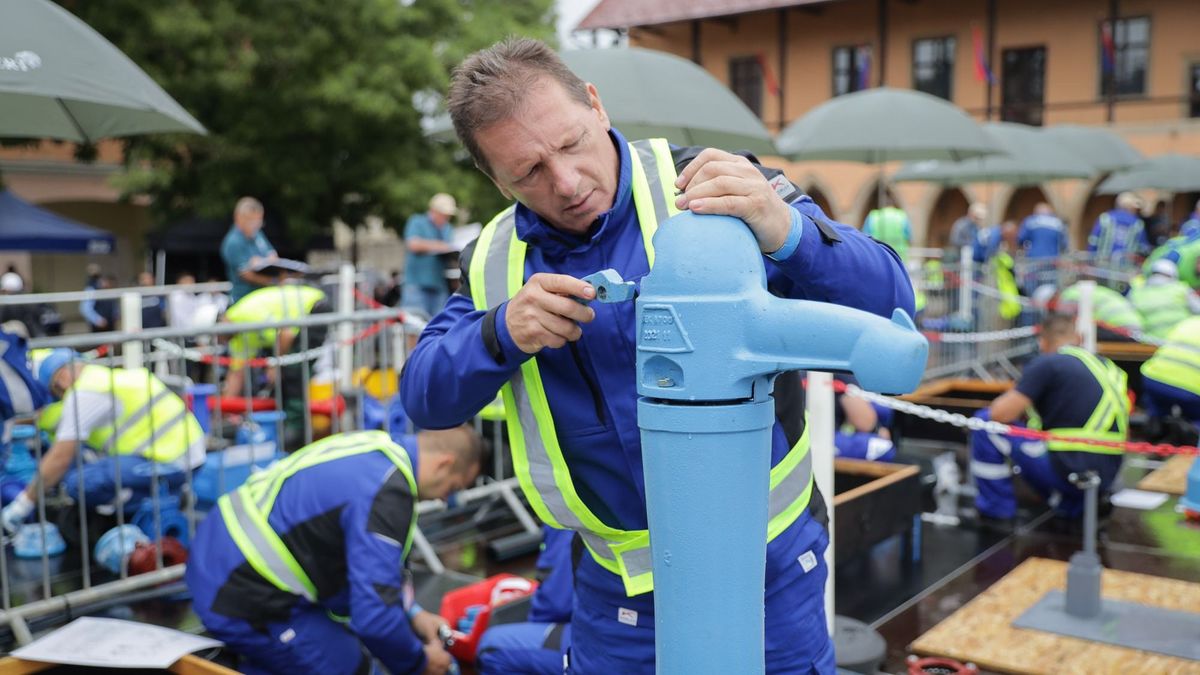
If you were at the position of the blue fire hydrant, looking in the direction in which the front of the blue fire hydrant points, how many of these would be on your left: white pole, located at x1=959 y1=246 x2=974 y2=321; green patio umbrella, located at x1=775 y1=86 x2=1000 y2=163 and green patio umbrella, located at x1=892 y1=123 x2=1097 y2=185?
3

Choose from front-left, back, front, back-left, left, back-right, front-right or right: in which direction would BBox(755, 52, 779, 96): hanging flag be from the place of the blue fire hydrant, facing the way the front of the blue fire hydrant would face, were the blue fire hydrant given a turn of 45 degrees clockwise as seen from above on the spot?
back-left

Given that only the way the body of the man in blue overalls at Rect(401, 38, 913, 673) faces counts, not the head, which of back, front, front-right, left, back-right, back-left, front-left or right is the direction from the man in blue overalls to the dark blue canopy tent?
back-right

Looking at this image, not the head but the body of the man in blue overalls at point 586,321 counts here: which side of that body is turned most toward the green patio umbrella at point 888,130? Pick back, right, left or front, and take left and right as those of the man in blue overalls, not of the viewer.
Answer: back

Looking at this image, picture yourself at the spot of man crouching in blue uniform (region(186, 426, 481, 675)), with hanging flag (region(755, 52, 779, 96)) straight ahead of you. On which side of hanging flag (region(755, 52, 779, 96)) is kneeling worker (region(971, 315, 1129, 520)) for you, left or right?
right

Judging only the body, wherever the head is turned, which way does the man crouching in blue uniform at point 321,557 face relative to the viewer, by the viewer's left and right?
facing to the right of the viewer

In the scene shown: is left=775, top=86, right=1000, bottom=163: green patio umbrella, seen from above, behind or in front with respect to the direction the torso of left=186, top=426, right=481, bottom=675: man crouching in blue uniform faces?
in front

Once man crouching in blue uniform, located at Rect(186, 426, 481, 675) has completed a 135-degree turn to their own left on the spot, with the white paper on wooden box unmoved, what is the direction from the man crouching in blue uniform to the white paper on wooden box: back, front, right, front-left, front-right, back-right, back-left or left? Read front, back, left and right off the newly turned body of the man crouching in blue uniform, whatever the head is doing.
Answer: left

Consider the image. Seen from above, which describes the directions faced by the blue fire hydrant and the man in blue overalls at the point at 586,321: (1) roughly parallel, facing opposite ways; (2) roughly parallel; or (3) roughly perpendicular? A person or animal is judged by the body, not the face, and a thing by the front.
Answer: roughly perpendicular

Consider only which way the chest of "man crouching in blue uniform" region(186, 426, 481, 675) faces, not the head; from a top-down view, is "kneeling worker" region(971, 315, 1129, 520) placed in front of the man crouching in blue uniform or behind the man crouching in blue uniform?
in front

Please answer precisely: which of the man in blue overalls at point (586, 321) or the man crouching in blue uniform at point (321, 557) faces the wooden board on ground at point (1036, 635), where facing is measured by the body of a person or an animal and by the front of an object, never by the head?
the man crouching in blue uniform

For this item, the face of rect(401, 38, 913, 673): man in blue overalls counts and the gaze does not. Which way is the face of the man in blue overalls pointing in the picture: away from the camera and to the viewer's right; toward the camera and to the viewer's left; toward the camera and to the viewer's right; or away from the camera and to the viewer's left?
toward the camera and to the viewer's right

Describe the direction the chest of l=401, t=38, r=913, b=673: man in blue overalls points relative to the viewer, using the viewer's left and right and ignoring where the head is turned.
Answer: facing the viewer
